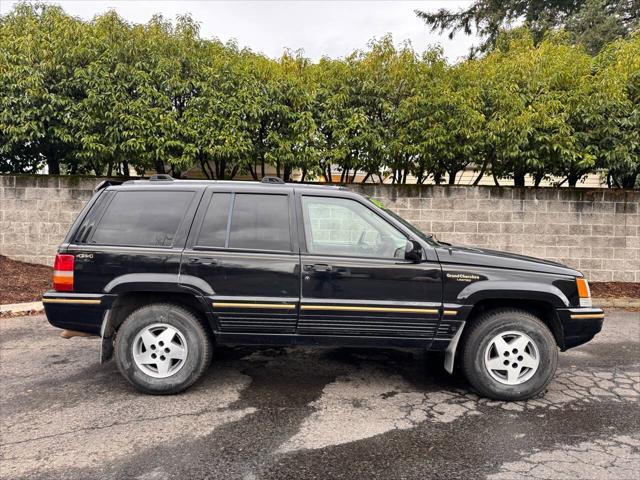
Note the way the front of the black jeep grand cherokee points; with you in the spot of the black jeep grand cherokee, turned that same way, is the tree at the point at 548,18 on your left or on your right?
on your left

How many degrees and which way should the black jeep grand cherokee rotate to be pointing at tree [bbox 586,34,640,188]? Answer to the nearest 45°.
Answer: approximately 45° to its left

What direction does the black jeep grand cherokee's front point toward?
to the viewer's right

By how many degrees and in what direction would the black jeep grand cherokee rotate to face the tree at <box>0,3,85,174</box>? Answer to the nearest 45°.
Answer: approximately 135° to its left

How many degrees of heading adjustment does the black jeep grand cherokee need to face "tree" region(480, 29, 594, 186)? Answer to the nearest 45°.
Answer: approximately 45° to its left
